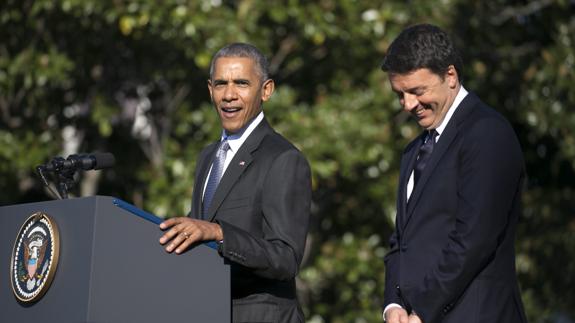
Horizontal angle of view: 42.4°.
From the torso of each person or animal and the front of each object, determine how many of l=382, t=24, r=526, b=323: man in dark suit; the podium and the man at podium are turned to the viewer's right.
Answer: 0

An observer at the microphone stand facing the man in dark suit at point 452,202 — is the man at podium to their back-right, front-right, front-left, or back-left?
front-left

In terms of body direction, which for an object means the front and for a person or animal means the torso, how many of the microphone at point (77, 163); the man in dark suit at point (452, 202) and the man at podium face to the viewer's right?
1

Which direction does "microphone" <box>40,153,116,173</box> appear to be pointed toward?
to the viewer's right

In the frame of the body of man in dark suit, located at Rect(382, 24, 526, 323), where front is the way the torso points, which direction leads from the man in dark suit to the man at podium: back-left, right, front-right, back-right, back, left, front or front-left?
front-right

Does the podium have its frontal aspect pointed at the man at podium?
no

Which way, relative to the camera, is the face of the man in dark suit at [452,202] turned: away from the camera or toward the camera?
toward the camera

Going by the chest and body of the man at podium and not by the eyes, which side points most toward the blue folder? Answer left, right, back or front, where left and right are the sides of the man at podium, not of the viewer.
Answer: front

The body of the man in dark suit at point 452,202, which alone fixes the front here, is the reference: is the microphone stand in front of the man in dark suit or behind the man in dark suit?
in front

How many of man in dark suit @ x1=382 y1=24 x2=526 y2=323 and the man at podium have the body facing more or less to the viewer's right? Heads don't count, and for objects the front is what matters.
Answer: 0

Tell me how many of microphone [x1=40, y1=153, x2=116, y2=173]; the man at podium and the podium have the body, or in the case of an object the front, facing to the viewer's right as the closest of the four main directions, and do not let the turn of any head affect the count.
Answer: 1

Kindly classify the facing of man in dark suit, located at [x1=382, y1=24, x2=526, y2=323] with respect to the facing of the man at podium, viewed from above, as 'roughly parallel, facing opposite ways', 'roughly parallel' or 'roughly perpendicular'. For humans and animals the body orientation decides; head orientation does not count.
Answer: roughly parallel

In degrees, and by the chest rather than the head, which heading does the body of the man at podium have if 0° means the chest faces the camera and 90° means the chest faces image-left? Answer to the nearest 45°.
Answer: approximately 45°

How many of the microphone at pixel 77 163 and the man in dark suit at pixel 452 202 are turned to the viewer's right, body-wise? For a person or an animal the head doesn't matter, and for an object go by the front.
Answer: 1

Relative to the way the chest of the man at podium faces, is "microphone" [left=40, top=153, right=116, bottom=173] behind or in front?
in front
